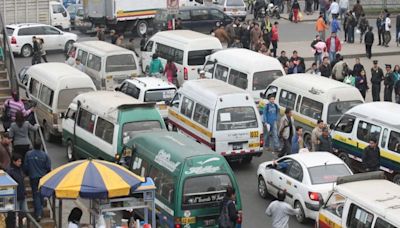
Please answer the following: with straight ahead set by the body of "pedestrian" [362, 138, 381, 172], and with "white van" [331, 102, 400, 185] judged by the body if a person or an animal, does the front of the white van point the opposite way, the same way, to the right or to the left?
to the right

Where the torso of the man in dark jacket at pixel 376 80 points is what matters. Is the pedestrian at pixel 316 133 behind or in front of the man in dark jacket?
in front

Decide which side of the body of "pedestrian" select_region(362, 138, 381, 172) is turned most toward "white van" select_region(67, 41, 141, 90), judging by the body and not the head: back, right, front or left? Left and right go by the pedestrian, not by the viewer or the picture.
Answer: right

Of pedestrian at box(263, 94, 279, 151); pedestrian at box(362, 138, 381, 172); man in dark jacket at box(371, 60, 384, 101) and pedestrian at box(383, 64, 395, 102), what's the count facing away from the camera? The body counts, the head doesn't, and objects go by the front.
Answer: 0

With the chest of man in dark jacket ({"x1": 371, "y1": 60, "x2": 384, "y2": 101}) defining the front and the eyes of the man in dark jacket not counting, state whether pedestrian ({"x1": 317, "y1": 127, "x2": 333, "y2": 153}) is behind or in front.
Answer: in front

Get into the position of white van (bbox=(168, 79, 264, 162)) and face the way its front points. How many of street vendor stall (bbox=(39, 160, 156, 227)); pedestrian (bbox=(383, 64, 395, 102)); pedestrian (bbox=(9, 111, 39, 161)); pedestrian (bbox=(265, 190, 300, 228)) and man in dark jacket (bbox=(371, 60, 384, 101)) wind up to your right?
2

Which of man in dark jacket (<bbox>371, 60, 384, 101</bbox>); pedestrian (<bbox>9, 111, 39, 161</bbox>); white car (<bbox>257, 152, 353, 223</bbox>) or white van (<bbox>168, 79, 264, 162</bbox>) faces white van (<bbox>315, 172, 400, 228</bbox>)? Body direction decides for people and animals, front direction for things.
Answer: the man in dark jacket
